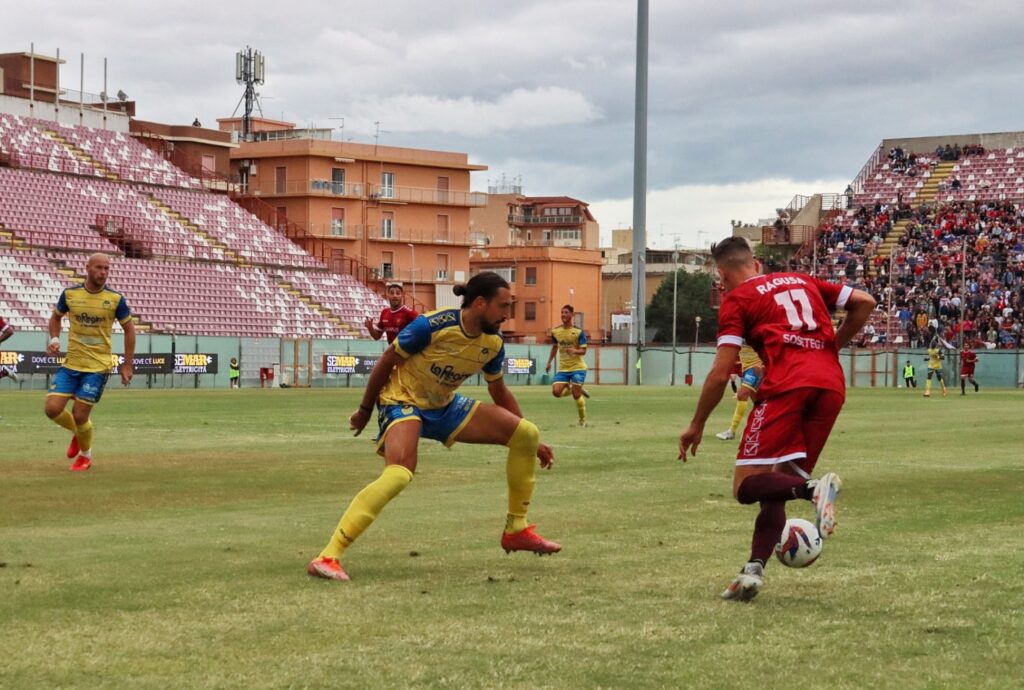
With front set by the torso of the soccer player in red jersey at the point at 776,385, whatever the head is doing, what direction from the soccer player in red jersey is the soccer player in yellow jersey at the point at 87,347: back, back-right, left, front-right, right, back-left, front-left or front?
front

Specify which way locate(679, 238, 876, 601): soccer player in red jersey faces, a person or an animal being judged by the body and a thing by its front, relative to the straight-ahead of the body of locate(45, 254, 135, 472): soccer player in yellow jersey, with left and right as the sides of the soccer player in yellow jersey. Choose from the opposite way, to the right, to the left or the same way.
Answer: the opposite way

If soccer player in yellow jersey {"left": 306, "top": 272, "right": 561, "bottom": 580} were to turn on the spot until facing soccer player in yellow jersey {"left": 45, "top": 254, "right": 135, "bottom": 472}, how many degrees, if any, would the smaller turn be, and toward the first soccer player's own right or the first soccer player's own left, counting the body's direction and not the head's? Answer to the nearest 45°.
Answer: approximately 180°

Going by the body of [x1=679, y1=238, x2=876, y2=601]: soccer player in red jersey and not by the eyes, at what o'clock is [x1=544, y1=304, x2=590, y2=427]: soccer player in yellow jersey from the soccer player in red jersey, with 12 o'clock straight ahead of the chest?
The soccer player in yellow jersey is roughly at 1 o'clock from the soccer player in red jersey.

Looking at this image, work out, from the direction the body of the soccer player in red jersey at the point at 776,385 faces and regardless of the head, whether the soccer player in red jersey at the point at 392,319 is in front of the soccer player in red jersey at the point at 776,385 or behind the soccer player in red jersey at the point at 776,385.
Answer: in front

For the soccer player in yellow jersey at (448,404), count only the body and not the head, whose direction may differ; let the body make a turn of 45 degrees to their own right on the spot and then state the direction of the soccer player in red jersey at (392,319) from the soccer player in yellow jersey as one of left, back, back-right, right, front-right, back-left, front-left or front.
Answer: back

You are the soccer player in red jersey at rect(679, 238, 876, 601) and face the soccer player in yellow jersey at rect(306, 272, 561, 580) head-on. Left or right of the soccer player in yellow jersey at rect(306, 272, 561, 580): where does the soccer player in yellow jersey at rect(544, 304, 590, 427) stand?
right

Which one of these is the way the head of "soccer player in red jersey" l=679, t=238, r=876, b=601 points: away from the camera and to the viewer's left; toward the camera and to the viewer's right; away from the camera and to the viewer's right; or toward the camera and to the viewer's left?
away from the camera and to the viewer's left

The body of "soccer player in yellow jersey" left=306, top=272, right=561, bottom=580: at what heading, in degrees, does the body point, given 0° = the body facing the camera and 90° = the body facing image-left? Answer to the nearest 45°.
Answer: approximately 315°

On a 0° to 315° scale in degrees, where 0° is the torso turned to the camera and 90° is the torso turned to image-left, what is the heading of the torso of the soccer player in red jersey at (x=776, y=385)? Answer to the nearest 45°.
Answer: approximately 135°

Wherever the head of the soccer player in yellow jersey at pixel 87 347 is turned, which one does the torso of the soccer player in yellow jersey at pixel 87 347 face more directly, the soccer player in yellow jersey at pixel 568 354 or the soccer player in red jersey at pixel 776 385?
the soccer player in red jersey

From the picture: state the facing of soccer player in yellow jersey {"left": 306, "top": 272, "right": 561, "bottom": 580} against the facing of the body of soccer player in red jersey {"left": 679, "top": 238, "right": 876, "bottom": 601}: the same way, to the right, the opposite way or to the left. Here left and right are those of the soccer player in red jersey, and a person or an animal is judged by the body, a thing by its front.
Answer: the opposite way

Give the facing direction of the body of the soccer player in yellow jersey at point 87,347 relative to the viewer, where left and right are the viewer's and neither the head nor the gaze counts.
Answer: facing the viewer

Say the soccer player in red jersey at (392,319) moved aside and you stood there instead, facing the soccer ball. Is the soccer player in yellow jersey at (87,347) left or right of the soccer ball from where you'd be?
right

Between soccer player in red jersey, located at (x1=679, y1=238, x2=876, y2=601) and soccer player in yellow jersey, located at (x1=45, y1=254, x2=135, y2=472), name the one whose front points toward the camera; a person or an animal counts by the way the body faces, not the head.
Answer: the soccer player in yellow jersey
